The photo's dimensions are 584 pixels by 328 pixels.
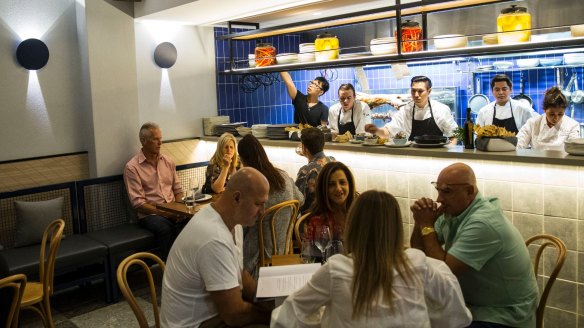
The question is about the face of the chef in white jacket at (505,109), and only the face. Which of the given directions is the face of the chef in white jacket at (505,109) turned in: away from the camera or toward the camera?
toward the camera

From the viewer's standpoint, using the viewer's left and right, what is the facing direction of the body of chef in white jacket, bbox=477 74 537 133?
facing the viewer

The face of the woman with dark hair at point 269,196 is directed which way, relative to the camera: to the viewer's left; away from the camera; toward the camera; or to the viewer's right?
away from the camera

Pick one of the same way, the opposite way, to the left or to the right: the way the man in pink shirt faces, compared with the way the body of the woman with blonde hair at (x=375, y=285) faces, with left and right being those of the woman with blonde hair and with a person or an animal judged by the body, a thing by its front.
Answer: to the right

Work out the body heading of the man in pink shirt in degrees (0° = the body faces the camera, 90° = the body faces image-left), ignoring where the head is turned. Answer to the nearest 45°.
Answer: approximately 315°

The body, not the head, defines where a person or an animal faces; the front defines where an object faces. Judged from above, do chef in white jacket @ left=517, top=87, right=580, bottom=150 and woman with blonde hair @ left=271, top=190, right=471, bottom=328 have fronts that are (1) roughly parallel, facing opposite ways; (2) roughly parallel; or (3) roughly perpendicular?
roughly parallel, facing opposite ways

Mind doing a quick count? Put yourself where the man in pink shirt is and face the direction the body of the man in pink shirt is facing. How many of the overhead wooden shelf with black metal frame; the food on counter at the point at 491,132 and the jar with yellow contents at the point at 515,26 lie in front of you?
3

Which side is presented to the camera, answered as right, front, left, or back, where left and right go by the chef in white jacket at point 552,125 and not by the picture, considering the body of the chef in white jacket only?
front

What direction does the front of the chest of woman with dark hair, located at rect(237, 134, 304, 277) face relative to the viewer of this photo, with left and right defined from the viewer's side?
facing away from the viewer and to the left of the viewer

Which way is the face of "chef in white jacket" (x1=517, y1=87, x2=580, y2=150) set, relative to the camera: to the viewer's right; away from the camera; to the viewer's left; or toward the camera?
toward the camera

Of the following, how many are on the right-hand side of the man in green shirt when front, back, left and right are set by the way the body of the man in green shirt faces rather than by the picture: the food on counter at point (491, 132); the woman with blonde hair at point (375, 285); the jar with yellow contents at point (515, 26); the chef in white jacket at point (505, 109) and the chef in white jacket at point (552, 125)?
4

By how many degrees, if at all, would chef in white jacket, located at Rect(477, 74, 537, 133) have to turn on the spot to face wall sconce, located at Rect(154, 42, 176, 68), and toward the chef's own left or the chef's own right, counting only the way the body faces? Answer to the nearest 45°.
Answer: approximately 90° to the chef's own right

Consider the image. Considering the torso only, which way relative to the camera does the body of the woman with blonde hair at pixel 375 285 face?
away from the camera

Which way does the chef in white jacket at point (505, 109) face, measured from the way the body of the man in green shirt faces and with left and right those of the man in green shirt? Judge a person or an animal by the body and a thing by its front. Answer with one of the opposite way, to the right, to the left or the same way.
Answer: to the left

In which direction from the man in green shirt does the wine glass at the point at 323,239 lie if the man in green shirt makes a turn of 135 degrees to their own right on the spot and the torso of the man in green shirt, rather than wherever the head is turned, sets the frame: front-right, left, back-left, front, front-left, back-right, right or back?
back-left

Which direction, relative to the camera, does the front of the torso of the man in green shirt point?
to the viewer's left
